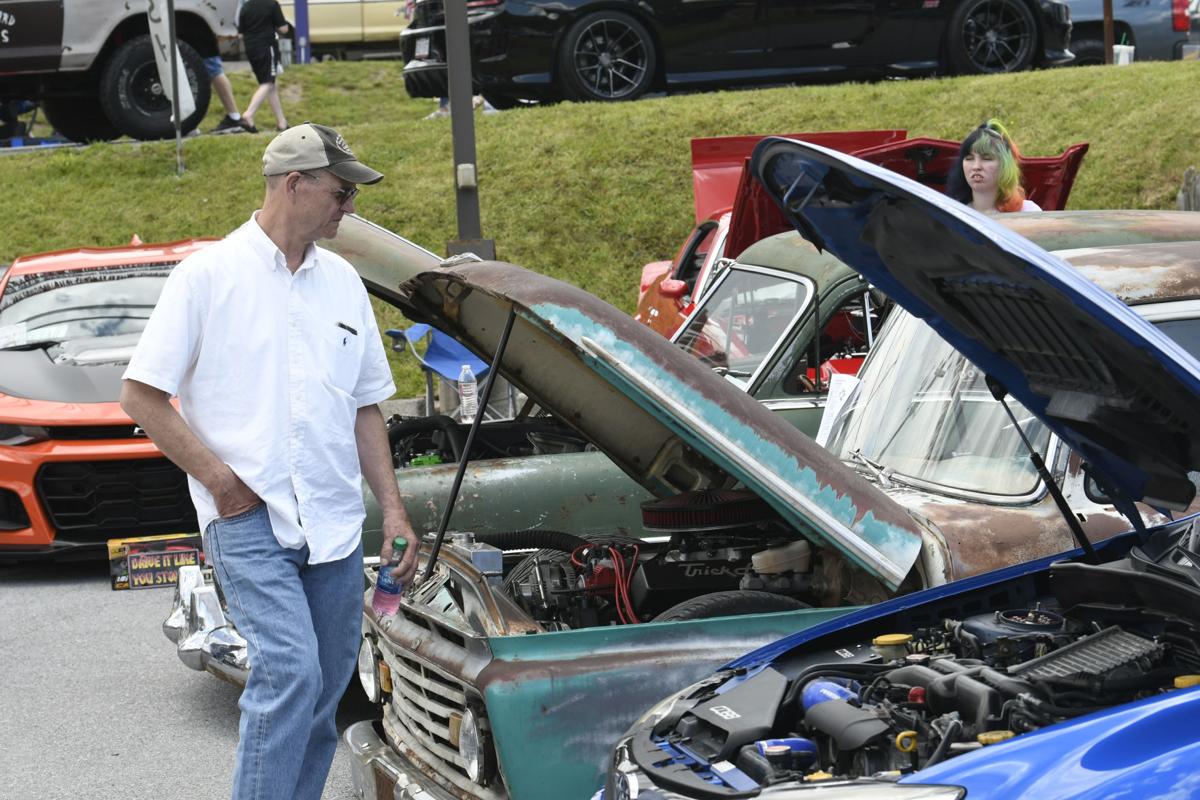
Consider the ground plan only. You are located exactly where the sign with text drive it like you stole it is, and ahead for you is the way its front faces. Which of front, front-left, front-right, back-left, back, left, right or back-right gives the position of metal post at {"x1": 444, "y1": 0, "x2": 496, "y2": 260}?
back-left

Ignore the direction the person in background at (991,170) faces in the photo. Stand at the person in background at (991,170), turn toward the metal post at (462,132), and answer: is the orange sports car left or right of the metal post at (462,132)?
left

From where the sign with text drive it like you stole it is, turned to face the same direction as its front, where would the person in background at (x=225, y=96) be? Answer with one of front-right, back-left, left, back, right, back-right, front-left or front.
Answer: back

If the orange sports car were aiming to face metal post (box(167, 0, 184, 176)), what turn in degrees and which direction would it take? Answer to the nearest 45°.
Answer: approximately 180°

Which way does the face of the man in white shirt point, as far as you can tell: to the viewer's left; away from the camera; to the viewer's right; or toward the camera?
to the viewer's right

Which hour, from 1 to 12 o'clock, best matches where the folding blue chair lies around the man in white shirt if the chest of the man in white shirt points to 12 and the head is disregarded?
The folding blue chair is roughly at 8 o'clock from the man in white shirt.

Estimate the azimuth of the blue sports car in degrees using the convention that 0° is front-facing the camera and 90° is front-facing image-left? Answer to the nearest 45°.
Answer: approximately 45°

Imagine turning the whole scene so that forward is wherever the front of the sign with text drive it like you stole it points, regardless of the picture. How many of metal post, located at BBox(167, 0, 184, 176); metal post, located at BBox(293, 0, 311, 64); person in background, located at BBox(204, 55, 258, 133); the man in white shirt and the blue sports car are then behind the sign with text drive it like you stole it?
3
